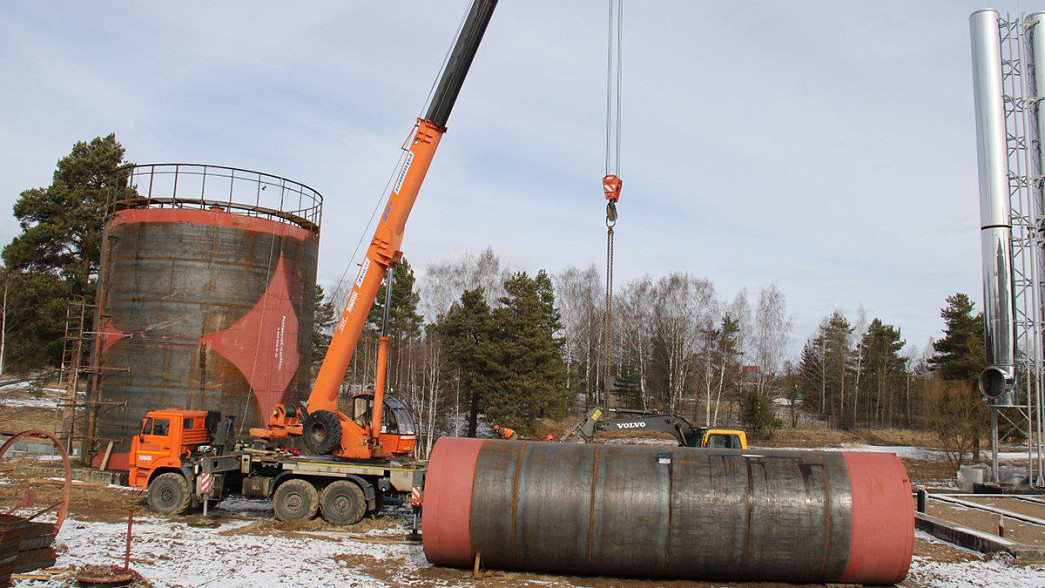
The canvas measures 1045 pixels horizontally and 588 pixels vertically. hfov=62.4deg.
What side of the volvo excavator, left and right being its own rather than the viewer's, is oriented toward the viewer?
left

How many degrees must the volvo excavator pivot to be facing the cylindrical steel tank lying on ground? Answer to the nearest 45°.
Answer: approximately 90° to its left

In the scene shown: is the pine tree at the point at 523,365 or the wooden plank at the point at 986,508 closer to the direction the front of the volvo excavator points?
the pine tree

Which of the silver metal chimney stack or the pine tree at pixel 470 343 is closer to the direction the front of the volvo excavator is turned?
the pine tree
